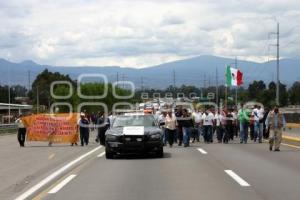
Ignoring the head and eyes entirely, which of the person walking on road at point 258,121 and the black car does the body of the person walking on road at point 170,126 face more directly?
the black car

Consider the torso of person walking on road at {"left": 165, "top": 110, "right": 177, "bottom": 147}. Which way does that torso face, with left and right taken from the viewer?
facing the viewer

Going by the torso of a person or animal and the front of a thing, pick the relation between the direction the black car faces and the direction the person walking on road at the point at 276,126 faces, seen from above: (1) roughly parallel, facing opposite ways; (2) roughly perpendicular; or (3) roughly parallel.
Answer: roughly parallel

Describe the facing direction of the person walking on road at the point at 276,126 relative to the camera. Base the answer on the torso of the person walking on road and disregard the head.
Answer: toward the camera

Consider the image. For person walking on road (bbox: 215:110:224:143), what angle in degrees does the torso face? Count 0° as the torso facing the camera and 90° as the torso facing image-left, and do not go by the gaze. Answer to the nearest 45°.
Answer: approximately 0°

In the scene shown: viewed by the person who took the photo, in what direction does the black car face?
facing the viewer

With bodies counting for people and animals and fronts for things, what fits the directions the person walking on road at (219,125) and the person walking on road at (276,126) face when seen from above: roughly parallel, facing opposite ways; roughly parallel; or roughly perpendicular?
roughly parallel
